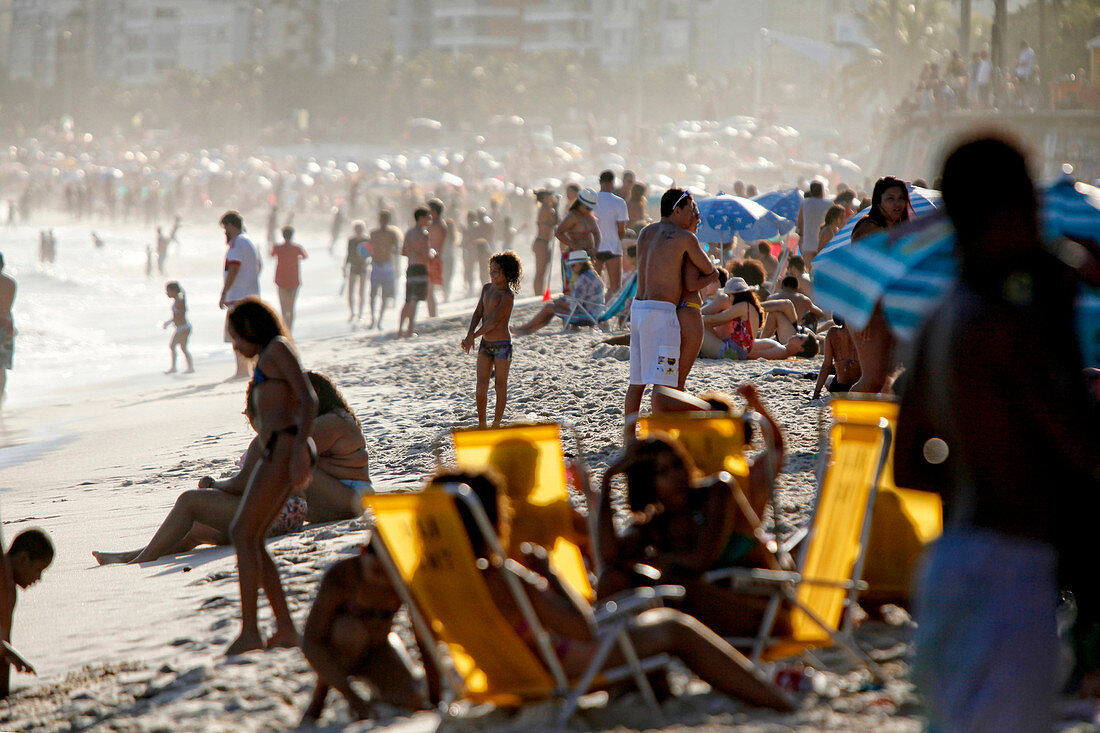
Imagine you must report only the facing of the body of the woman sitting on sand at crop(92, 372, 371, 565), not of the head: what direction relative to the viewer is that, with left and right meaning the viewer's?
facing to the left of the viewer

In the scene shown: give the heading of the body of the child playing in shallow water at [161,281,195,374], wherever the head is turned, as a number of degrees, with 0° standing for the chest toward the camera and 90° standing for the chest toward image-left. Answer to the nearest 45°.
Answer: approximately 90°

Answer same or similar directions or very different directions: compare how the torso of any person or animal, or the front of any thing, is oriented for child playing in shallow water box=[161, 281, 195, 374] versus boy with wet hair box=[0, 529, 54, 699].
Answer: very different directions

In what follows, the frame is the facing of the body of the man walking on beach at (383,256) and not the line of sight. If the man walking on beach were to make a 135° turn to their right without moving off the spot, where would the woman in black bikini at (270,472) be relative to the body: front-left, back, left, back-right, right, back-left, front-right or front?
back-left

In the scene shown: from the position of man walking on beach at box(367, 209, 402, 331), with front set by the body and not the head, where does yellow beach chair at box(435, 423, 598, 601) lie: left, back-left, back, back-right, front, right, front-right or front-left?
front

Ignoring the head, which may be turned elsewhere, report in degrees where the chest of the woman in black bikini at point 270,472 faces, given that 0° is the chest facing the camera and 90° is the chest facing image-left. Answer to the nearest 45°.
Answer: approximately 90°

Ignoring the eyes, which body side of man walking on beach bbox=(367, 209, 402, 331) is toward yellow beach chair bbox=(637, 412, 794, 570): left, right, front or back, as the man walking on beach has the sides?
front

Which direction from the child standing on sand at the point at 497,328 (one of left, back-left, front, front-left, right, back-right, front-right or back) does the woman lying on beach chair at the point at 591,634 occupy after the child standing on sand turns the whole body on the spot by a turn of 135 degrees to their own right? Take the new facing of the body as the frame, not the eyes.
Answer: back

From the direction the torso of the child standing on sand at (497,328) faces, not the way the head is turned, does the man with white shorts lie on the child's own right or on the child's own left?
on the child's own left

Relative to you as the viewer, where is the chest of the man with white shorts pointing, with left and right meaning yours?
facing away from the viewer and to the right of the viewer

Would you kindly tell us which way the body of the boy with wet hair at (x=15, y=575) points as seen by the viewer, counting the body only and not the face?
to the viewer's right

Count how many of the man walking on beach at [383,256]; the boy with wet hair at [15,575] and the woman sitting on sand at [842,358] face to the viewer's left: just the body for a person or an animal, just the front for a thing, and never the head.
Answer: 0

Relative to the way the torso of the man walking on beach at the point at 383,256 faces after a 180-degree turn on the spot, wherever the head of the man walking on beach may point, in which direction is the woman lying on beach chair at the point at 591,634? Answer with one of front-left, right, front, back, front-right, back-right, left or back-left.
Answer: back

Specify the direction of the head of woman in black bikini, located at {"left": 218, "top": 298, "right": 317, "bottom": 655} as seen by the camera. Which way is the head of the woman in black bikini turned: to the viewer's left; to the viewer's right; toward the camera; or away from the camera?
to the viewer's left

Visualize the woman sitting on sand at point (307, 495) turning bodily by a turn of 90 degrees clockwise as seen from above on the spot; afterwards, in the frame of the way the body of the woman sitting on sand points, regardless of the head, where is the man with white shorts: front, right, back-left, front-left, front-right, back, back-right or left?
right
